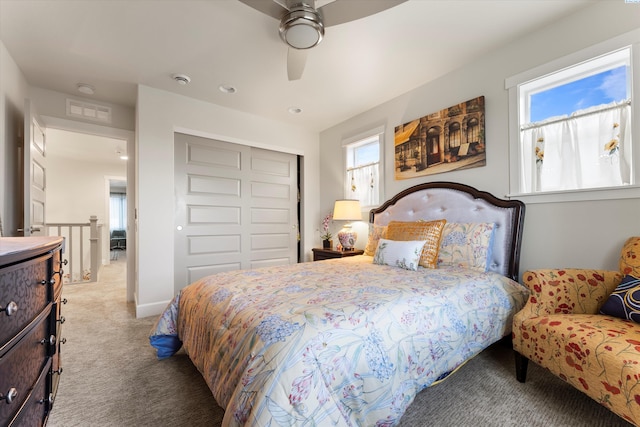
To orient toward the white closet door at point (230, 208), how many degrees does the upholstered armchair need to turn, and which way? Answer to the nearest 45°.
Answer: approximately 45° to its right

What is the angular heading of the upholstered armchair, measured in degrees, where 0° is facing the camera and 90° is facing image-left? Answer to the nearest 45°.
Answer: approximately 45°

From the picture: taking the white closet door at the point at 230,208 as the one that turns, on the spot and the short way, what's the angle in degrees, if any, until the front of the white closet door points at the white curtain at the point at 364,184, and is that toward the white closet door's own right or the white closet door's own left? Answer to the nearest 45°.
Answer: approximately 45° to the white closet door's own left

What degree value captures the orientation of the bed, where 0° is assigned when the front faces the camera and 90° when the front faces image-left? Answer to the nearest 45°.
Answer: approximately 45°

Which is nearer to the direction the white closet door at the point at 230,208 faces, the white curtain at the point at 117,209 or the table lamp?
the table lamp

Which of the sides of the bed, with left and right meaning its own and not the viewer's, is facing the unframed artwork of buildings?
back

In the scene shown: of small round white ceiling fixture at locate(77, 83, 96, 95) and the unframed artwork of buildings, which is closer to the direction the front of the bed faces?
the small round white ceiling fixture

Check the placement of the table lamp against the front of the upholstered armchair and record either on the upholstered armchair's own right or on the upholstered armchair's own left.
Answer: on the upholstered armchair's own right

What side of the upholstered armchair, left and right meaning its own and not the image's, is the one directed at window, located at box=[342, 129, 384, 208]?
right
